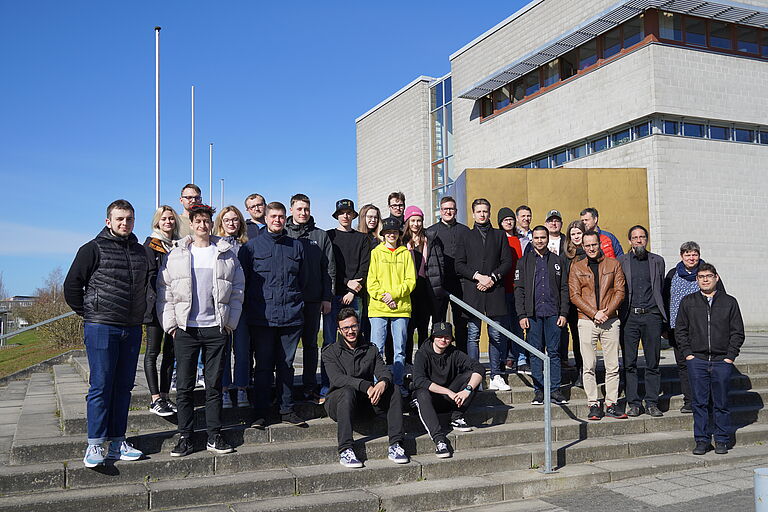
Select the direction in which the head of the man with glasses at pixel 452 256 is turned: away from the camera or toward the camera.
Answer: toward the camera

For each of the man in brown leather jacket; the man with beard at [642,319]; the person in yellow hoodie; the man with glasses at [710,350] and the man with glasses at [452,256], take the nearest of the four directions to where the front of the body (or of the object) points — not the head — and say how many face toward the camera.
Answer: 5

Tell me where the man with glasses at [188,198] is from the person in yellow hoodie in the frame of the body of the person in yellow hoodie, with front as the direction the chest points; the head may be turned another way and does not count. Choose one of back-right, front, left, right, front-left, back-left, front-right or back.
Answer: right

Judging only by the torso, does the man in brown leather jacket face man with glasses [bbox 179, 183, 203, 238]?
no

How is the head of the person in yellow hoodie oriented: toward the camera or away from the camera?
toward the camera

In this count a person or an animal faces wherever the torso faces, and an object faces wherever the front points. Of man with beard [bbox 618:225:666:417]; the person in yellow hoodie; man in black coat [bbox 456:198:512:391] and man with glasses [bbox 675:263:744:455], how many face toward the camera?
4

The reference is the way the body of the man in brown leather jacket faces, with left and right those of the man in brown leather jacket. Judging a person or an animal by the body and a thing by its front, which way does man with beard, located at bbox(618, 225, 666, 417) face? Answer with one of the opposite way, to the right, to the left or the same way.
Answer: the same way

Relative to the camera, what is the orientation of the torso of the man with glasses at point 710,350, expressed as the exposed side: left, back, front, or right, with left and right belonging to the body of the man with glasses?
front

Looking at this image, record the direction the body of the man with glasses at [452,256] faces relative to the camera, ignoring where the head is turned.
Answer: toward the camera

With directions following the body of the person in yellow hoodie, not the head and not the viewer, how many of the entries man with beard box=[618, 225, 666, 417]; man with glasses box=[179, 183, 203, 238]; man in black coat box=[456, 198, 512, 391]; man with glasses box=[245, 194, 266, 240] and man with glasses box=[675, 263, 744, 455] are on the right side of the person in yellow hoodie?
2

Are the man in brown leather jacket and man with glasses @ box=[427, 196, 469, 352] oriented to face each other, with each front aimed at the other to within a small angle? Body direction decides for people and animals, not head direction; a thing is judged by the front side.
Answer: no

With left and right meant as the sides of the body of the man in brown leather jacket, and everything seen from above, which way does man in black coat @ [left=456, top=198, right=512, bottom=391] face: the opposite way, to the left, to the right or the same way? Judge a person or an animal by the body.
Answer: the same way

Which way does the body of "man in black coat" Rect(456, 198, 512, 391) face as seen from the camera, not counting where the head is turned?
toward the camera

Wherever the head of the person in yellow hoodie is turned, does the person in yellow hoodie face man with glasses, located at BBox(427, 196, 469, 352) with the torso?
no

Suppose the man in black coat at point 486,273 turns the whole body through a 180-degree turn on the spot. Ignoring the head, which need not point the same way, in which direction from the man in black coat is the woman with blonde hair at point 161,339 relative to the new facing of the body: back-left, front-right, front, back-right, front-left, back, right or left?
back-left

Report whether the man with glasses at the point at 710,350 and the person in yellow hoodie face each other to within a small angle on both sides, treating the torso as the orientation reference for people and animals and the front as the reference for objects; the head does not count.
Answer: no

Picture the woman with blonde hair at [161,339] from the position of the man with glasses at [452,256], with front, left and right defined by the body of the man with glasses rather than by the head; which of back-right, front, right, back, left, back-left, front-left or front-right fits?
front-right

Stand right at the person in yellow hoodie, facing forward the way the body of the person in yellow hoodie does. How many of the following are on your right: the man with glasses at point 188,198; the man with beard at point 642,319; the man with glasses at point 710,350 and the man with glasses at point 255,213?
2

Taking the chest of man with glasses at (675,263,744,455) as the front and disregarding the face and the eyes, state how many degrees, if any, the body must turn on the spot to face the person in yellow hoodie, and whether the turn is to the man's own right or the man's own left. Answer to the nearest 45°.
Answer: approximately 45° to the man's own right

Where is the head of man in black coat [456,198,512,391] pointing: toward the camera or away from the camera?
toward the camera

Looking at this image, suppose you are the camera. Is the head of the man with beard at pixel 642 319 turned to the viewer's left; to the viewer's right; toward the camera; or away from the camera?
toward the camera
